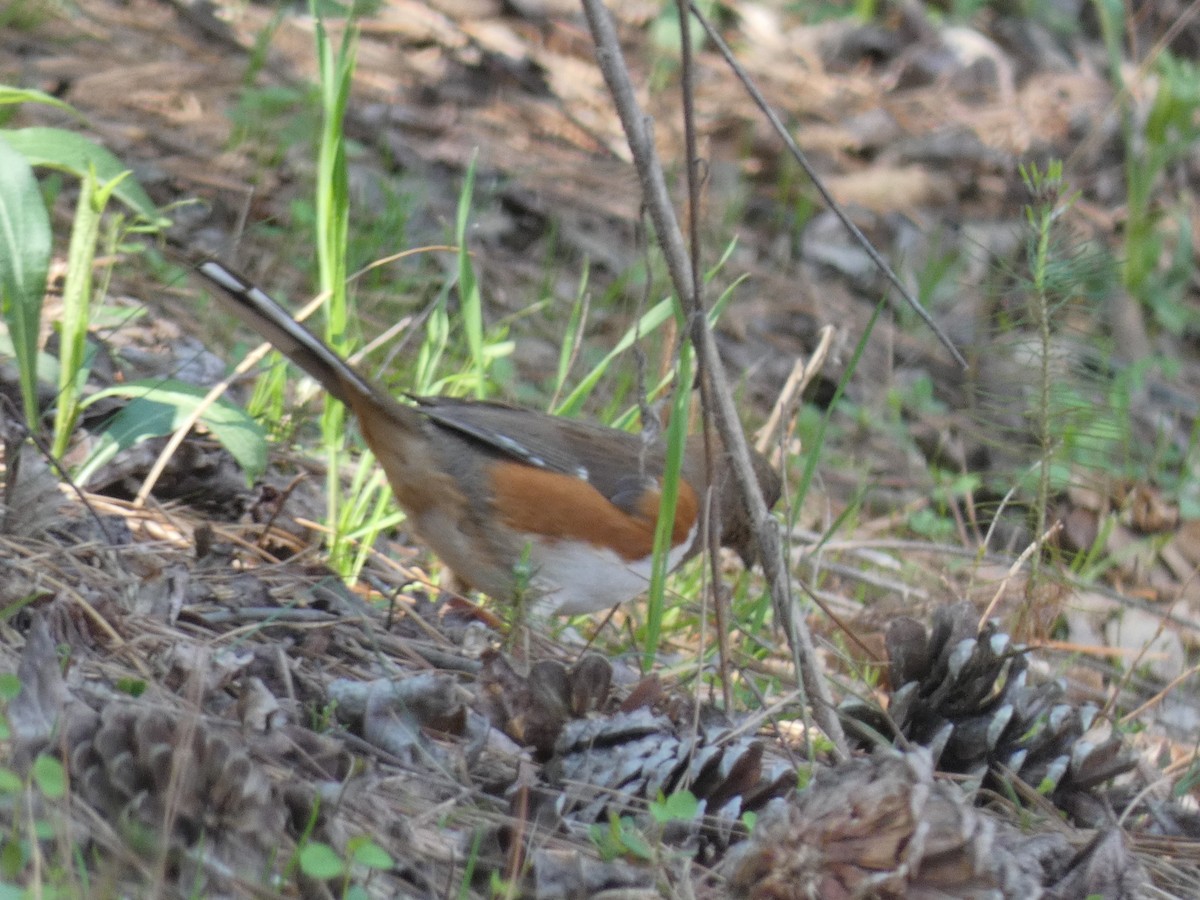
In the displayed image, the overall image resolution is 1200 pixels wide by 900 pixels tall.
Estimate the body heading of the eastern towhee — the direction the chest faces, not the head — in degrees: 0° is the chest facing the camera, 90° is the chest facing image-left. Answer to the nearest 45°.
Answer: approximately 270°

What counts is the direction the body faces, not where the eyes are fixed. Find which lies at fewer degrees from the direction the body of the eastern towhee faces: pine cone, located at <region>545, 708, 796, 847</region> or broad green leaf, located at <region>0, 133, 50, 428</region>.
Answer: the pine cone

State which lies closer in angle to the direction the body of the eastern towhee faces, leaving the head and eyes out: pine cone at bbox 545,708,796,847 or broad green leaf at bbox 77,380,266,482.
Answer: the pine cone

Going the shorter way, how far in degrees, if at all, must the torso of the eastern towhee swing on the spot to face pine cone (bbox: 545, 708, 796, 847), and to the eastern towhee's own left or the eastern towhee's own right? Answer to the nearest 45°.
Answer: approximately 90° to the eastern towhee's own right

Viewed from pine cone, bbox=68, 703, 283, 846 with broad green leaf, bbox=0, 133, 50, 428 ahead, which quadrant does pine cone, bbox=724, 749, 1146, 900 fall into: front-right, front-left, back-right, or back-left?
back-right

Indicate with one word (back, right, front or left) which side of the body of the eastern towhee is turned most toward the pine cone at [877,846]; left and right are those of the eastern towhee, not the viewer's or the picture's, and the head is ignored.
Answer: right

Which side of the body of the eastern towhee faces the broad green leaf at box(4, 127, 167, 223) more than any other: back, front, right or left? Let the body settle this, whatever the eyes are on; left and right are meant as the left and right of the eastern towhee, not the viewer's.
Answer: back
